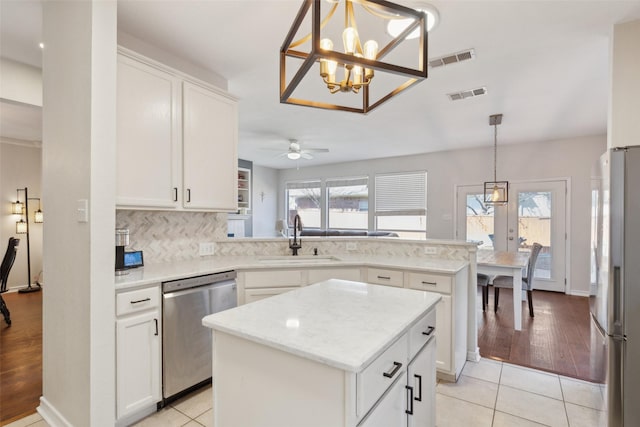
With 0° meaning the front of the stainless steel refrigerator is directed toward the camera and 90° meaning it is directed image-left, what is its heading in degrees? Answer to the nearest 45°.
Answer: approximately 45°

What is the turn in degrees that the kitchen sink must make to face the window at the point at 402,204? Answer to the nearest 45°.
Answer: approximately 135° to its left

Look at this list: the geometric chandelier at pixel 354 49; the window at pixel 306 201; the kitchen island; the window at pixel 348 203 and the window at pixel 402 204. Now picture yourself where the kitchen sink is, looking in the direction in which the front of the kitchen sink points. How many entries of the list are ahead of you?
2

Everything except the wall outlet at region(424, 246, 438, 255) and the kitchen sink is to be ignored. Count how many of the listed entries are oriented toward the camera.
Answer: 2

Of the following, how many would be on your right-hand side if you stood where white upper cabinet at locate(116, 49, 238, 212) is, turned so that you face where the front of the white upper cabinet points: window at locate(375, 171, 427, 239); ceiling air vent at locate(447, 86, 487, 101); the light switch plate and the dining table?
1

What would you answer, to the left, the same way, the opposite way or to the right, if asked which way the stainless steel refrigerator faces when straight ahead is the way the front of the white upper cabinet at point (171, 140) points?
the opposite way

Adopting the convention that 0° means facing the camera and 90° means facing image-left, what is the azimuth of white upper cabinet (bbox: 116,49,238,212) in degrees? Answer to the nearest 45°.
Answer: approximately 315°

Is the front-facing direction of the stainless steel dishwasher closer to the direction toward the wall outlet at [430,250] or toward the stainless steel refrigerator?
the stainless steel refrigerator

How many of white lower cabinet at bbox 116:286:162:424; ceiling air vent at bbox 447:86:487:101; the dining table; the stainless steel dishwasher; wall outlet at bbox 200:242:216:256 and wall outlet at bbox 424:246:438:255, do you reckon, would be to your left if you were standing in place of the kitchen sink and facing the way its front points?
3
